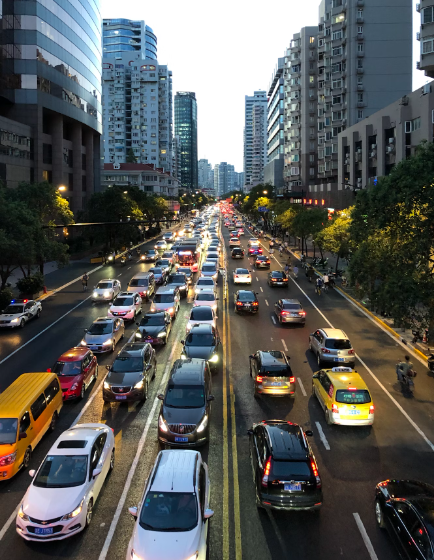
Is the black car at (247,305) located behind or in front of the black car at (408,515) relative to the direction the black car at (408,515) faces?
in front

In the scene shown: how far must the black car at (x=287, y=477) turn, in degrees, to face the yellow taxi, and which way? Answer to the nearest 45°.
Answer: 0° — it already faces it

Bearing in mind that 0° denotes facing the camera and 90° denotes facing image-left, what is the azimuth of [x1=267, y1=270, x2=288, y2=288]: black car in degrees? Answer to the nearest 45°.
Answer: approximately 180°

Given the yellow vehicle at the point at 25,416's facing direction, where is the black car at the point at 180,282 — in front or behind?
behind

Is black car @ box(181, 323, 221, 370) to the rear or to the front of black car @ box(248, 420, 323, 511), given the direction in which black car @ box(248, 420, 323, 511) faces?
to the front

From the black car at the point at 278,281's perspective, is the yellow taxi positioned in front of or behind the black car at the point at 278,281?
behind

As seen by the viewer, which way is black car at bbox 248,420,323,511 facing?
away from the camera

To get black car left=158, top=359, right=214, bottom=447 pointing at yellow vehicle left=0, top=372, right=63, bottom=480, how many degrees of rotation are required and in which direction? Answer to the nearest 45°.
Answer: approximately 90° to its right

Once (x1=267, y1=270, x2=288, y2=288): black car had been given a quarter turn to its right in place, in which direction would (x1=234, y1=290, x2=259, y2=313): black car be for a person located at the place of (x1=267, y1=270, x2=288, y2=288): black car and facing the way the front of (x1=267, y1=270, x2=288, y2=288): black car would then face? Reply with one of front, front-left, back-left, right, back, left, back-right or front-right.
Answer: right

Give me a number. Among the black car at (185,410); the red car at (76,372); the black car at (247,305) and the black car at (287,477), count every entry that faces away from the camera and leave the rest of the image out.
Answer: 2

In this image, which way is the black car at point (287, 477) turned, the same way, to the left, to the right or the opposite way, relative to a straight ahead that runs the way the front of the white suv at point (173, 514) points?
the opposite way

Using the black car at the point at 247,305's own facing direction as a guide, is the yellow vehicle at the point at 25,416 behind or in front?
behind

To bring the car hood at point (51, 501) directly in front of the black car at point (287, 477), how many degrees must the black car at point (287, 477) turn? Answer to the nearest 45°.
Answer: approximately 90° to its left

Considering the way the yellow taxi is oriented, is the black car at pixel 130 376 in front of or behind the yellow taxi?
in front

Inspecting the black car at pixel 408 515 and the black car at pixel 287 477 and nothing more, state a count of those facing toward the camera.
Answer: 0

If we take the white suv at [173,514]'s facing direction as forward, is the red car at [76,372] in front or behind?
behind
